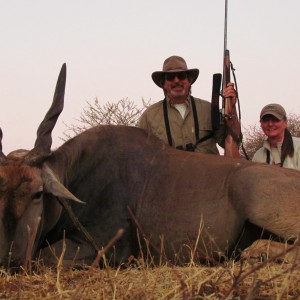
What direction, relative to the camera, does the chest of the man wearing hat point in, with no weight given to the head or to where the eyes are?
toward the camera
